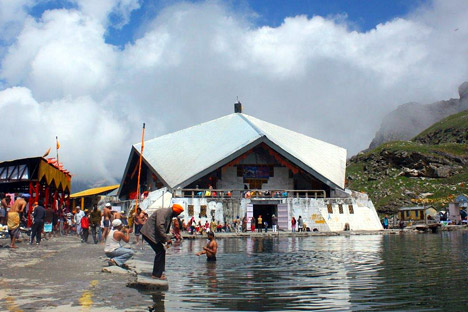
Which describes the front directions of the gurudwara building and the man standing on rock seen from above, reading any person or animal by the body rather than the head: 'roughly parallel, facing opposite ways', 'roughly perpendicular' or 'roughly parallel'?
roughly perpendicular

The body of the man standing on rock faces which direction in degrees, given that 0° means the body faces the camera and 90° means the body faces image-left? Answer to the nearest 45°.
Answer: approximately 270°

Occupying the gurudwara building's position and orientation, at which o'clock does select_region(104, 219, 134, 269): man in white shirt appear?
The man in white shirt is roughly at 12 o'clock from the gurudwara building.

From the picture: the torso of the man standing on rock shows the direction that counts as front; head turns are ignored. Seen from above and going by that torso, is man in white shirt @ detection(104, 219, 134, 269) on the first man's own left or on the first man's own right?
on the first man's own left

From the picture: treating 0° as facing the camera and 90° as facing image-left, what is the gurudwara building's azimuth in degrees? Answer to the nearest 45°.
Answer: approximately 0°

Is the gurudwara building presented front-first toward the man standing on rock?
yes

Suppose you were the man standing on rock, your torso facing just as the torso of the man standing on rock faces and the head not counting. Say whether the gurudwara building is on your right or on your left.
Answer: on your left

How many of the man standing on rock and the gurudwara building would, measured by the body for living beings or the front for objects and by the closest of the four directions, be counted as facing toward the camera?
1
